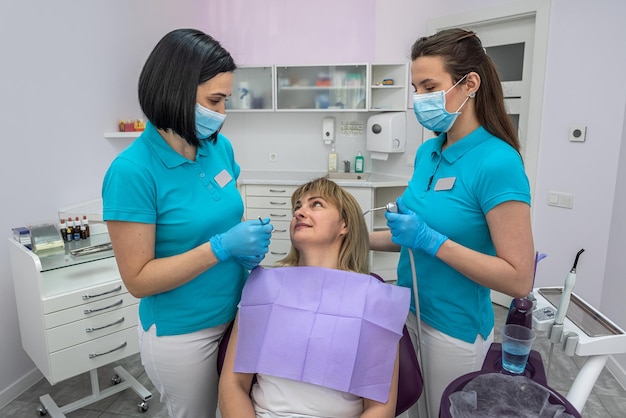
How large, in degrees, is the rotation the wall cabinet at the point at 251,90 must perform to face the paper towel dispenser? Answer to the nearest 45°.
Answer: approximately 45° to its left

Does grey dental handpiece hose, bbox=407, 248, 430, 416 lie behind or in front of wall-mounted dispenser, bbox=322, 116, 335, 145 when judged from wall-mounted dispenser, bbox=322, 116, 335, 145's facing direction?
in front

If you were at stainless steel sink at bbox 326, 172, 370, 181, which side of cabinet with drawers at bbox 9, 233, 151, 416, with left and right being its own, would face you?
left

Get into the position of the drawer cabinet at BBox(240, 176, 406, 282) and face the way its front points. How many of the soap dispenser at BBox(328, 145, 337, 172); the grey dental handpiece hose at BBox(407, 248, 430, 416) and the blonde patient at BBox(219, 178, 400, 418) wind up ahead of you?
2

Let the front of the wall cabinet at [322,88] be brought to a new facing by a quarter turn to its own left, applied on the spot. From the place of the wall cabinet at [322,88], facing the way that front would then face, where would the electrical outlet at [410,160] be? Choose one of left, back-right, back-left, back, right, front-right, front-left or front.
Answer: front

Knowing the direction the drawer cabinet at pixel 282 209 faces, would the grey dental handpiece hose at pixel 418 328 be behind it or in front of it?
in front

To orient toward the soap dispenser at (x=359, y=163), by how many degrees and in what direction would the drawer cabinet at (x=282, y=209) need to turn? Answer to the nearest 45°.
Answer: approximately 90° to its left

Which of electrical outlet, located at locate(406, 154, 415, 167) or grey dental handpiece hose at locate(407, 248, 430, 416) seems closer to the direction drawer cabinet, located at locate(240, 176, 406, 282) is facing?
the grey dental handpiece hose

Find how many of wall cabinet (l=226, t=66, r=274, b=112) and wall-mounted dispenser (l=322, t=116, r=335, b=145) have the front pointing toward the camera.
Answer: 2
